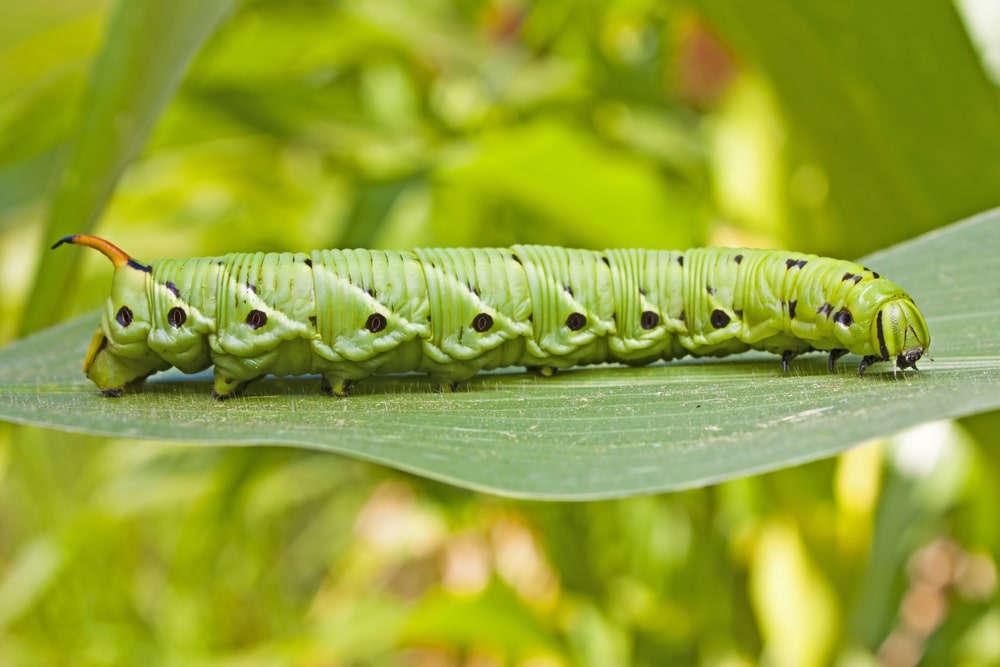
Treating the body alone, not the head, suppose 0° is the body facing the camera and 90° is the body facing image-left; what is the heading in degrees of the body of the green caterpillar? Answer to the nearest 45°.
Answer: approximately 270°

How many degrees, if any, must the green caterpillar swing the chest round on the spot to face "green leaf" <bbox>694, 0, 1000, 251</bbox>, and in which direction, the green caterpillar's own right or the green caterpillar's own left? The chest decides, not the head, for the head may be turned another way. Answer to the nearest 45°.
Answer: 0° — it already faces it
